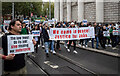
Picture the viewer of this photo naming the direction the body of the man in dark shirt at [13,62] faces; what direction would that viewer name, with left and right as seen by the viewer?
facing the viewer and to the right of the viewer
